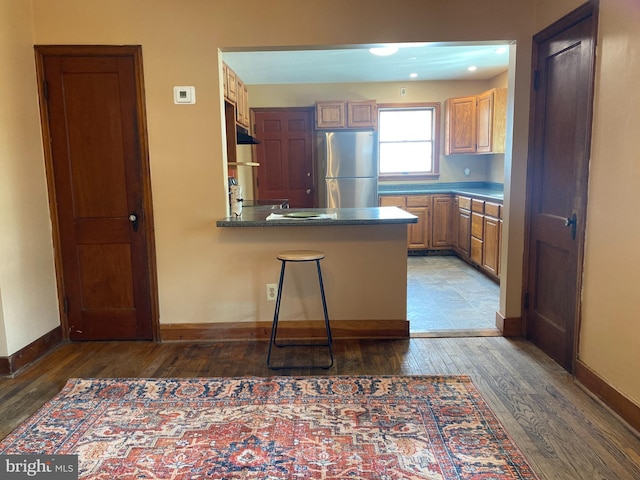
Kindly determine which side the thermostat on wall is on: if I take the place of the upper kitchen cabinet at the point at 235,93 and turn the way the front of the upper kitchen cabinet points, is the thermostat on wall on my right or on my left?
on my right

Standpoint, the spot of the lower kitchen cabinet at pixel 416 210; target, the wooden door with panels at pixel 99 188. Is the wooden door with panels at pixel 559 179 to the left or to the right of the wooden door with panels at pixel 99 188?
left

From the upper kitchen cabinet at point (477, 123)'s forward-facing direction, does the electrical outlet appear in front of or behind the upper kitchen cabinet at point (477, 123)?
in front

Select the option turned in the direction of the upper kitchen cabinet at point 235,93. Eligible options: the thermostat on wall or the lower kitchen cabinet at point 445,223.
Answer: the lower kitchen cabinet

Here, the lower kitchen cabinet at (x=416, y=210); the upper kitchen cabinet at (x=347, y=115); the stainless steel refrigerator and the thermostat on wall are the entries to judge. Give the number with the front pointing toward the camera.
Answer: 4

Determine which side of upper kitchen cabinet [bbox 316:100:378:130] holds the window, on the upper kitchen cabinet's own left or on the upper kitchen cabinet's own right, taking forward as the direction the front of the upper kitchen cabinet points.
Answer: on the upper kitchen cabinet's own left

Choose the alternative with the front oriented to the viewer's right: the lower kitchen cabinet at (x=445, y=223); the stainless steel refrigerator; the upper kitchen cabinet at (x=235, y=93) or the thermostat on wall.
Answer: the upper kitchen cabinet

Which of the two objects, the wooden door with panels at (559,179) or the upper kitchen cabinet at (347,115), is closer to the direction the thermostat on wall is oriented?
the wooden door with panels

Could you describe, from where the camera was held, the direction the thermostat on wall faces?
facing the viewer

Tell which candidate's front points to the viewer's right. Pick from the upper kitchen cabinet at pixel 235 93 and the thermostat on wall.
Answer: the upper kitchen cabinet

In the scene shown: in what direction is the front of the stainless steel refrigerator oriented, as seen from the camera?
facing the viewer
